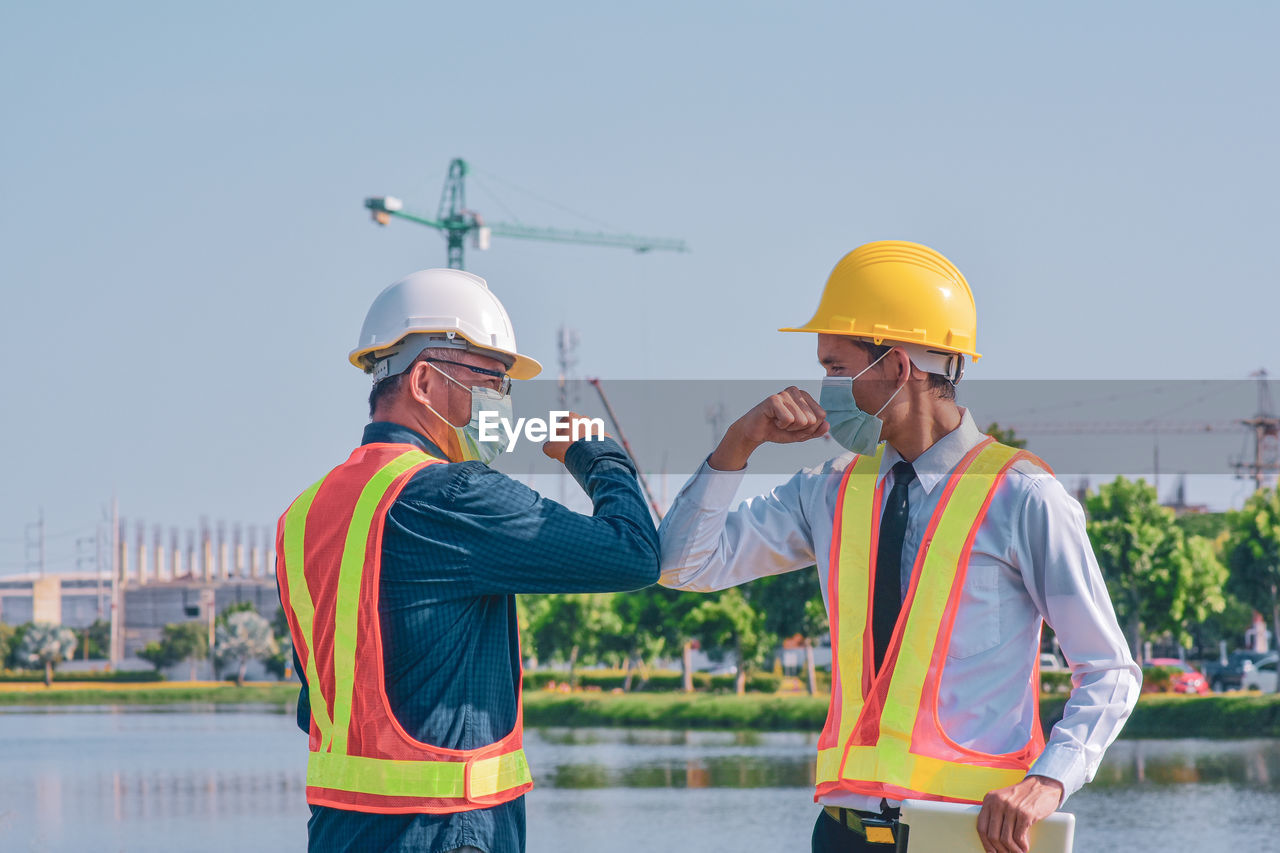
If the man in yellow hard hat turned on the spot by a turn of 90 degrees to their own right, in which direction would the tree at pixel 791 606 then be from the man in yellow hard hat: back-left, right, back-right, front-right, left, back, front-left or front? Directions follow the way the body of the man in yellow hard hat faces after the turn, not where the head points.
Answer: front-right

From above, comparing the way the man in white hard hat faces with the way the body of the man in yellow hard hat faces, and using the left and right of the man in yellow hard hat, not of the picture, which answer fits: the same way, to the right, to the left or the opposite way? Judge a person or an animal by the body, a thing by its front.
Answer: the opposite way

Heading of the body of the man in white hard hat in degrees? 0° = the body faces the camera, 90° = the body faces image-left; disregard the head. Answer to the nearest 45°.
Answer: approximately 225°

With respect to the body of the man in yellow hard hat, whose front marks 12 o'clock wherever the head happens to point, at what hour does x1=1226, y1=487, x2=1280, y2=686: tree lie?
The tree is roughly at 5 o'clock from the man in yellow hard hat.

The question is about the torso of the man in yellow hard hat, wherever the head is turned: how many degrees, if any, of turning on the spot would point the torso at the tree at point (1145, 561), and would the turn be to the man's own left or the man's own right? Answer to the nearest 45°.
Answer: approximately 135° to the man's own right

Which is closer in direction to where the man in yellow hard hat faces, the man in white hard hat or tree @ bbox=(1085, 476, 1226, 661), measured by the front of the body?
the man in white hard hat

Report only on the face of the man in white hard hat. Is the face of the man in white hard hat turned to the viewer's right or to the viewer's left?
to the viewer's right
